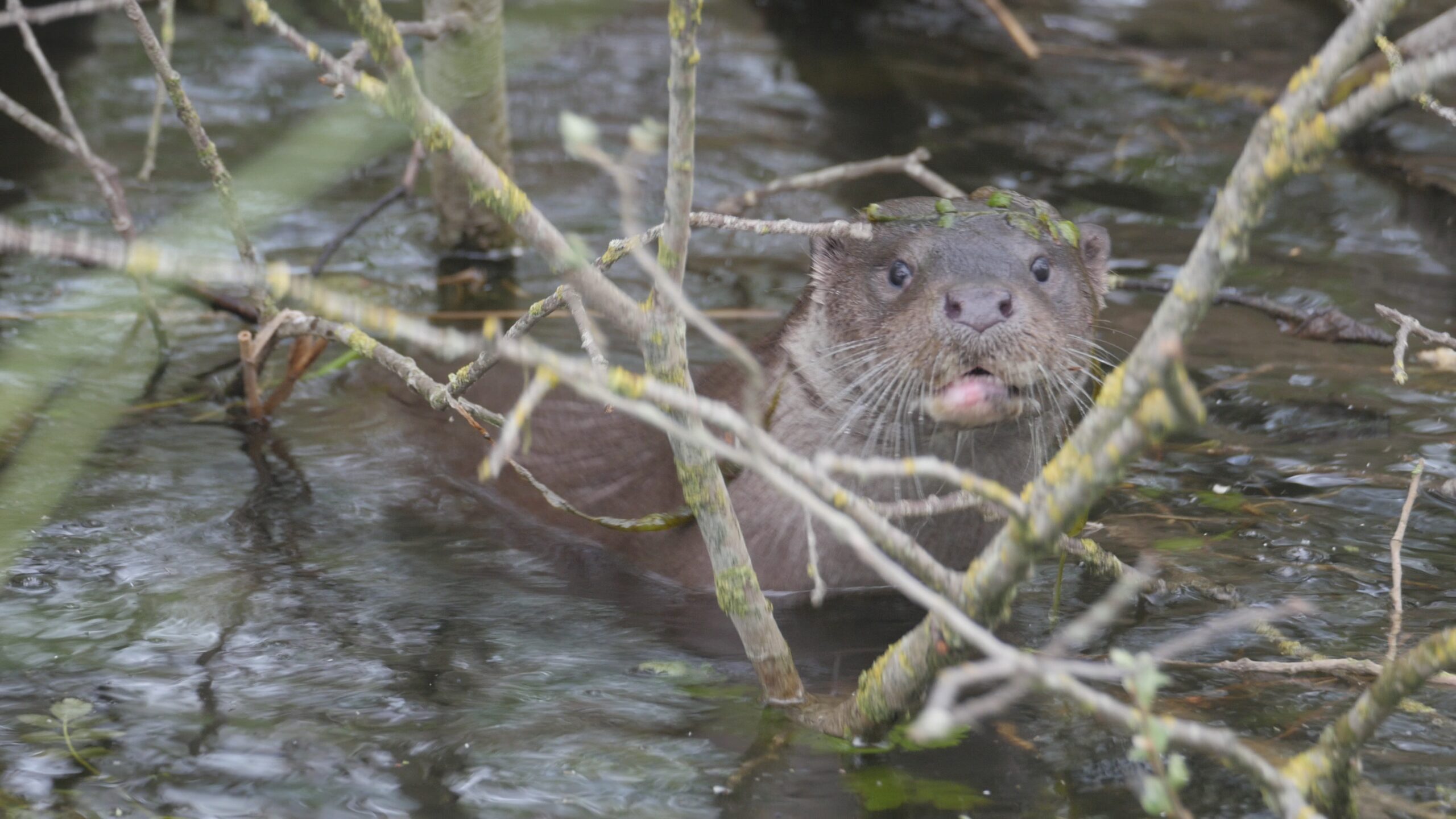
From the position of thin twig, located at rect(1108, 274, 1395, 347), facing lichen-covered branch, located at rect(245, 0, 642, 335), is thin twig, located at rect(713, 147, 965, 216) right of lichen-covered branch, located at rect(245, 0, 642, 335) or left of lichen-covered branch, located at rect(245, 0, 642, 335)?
right

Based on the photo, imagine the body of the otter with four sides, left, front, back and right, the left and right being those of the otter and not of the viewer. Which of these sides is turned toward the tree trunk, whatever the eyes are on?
back

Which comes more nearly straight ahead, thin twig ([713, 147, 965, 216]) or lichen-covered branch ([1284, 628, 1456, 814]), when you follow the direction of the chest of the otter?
the lichen-covered branch

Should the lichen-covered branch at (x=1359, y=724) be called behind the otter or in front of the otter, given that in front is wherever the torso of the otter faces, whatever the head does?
in front

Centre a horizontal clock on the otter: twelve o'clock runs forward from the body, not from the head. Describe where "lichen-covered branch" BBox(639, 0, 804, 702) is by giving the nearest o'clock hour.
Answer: The lichen-covered branch is roughly at 2 o'clock from the otter.

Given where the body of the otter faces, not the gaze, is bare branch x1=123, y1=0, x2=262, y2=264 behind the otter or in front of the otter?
behind

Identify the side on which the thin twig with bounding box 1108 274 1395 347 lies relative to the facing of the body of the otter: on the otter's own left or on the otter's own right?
on the otter's own left

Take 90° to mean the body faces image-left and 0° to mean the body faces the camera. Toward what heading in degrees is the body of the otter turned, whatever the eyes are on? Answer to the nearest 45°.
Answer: approximately 315°

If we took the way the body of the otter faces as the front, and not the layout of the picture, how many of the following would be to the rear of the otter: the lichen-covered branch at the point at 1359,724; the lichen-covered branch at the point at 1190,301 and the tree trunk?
1

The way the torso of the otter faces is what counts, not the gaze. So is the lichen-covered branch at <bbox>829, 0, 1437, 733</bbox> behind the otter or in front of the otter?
in front

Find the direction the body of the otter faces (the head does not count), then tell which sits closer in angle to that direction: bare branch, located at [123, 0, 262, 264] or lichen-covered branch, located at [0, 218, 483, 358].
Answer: the lichen-covered branch
